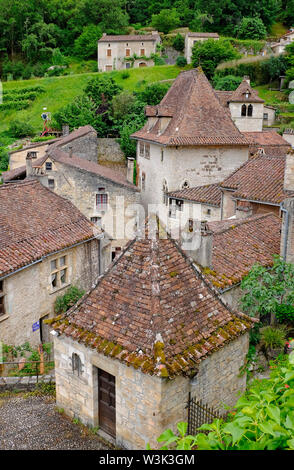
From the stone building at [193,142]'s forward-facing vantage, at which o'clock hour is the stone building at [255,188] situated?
the stone building at [255,188] is roughly at 10 o'clock from the stone building at [193,142].

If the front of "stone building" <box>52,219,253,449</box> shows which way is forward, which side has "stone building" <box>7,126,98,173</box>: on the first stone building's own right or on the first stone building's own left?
on the first stone building's own right

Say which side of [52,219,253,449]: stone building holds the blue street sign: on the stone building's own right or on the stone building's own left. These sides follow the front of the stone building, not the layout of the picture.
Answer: on the stone building's own right

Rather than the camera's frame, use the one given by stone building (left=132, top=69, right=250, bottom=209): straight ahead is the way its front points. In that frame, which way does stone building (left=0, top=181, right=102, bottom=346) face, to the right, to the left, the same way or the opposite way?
to the left

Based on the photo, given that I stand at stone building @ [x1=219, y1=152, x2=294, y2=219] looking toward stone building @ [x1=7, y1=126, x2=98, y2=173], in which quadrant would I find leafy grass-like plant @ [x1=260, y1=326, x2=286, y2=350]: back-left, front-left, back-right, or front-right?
back-left

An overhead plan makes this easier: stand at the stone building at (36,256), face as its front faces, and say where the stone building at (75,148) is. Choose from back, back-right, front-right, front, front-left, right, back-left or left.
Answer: back-left

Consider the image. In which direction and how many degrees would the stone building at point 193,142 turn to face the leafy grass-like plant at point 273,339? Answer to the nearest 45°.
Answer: approximately 45° to its left

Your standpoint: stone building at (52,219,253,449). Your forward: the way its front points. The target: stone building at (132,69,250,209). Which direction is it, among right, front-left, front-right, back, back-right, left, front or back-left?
back-right

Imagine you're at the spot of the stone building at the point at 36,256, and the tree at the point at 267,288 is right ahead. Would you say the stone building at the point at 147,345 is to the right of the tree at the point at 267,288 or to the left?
right

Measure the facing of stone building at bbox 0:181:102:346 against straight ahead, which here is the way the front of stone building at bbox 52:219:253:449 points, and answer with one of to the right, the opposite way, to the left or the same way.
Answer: to the left

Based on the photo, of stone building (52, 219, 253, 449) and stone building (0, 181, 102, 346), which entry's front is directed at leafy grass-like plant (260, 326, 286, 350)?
stone building (0, 181, 102, 346)

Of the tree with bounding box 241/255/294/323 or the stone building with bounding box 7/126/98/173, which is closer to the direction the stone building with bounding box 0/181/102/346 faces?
the tree

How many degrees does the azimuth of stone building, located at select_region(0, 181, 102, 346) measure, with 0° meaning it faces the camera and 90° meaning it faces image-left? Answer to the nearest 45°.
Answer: approximately 315°
